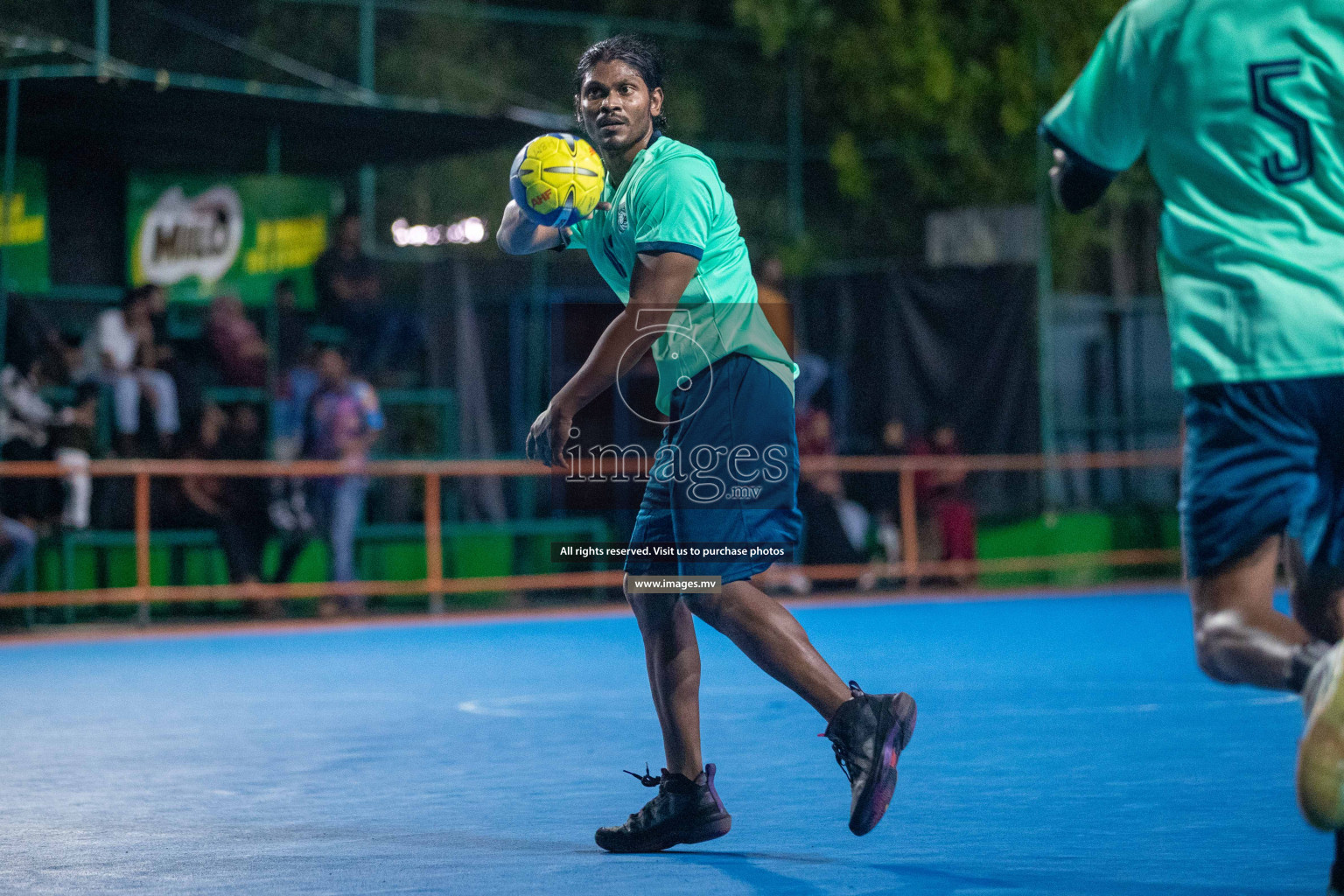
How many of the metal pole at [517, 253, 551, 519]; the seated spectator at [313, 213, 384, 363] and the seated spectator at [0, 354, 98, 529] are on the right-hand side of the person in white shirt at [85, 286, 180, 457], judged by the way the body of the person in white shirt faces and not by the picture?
1

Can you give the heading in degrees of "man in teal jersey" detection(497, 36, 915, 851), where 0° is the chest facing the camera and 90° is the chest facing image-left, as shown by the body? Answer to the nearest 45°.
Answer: approximately 45°

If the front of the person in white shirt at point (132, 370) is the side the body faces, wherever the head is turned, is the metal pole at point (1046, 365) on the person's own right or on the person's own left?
on the person's own left

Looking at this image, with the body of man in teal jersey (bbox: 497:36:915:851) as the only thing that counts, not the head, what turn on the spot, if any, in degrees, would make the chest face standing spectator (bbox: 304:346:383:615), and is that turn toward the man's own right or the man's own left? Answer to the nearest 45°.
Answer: approximately 135° to the man's own right

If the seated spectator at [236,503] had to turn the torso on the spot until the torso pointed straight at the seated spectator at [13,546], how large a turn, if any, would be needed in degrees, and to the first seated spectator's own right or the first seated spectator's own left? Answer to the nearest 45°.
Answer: approximately 90° to the first seated spectator's own right

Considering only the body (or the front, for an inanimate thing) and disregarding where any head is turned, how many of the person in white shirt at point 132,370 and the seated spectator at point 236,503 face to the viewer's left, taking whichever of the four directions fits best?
0

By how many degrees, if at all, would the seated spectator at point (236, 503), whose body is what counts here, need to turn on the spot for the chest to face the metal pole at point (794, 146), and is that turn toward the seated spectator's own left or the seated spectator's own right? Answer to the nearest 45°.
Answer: approximately 90° to the seated spectator's own left

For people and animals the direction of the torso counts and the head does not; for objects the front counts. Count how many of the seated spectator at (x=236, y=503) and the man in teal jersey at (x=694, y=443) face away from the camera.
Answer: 0

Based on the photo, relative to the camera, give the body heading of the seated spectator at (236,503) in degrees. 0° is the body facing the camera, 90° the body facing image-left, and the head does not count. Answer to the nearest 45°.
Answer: approximately 315°

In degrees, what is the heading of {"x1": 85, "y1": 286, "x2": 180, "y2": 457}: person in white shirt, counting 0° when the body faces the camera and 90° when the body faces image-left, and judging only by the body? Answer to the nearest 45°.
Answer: approximately 315°

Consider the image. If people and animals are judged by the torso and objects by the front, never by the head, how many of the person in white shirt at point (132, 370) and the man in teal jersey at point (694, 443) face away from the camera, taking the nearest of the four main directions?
0

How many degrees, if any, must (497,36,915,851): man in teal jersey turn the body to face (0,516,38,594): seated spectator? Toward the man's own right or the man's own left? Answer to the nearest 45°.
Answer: approximately 90° to the man's own right
